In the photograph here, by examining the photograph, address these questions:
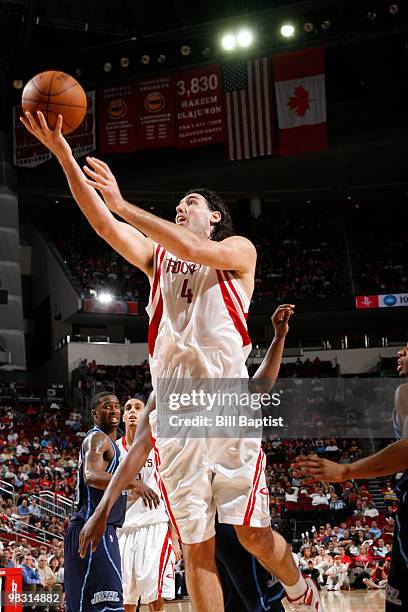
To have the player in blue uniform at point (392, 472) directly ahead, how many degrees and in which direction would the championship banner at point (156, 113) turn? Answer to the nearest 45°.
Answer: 0° — it already faces them

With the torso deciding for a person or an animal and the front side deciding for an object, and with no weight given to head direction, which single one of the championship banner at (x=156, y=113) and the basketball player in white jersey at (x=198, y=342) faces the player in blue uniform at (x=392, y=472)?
the championship banner

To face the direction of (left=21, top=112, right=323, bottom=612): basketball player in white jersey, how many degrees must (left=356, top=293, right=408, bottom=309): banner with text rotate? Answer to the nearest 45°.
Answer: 0° — it already faces them

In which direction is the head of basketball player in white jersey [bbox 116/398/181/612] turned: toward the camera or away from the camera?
toward the camera

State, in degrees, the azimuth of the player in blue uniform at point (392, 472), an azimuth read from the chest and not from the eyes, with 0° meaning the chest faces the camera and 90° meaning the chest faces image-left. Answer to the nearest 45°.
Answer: approximately 90°

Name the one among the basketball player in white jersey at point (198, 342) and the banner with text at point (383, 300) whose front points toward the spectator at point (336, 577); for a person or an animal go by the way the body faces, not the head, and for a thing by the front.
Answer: the banner with text

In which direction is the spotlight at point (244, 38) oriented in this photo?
toward the camera

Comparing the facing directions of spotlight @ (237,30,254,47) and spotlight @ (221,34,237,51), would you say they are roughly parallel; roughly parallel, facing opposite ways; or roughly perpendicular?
roughly parallel

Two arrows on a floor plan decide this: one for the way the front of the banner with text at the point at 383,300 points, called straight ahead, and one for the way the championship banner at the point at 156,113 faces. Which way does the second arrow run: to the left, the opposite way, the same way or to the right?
the same way

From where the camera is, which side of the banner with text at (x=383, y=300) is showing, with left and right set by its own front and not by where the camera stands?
front

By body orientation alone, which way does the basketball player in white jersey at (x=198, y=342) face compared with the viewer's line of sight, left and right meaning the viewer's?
facing the viewer and to the left of the viewer

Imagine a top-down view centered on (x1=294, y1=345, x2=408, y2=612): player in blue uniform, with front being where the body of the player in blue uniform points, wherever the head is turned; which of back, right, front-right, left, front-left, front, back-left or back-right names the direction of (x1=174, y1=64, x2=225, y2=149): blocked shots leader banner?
right

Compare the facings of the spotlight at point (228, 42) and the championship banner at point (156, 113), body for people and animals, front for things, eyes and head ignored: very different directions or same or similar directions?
same or similar directions

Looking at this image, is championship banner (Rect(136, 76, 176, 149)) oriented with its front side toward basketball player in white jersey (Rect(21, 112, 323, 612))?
yes

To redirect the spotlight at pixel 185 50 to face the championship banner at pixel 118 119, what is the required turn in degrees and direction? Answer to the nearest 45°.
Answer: approximately 90° to its right

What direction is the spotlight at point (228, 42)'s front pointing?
toward the camera

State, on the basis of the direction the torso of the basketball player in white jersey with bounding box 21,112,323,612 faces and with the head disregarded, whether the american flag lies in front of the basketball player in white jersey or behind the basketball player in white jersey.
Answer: behind
